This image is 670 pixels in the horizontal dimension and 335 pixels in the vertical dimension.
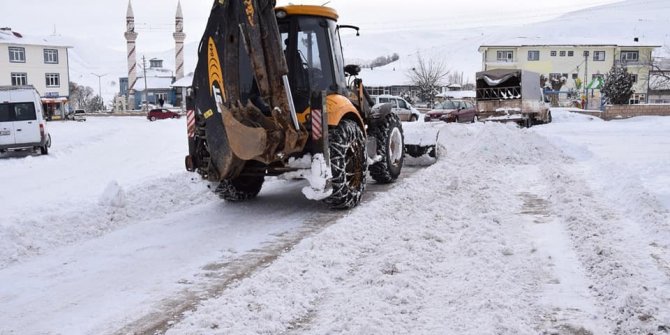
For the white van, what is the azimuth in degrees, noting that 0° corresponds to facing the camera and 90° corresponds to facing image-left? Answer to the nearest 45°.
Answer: approximately 180°

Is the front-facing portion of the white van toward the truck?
no

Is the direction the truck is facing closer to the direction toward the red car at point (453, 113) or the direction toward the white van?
the red car

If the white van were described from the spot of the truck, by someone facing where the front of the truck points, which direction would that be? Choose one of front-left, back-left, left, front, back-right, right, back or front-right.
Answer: back

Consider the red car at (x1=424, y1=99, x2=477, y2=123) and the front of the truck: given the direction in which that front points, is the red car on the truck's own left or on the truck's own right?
on the truck's own left

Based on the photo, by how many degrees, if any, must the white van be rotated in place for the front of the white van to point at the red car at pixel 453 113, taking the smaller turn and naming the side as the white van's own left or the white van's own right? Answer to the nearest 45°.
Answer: approximately 90° to the white van's own right
